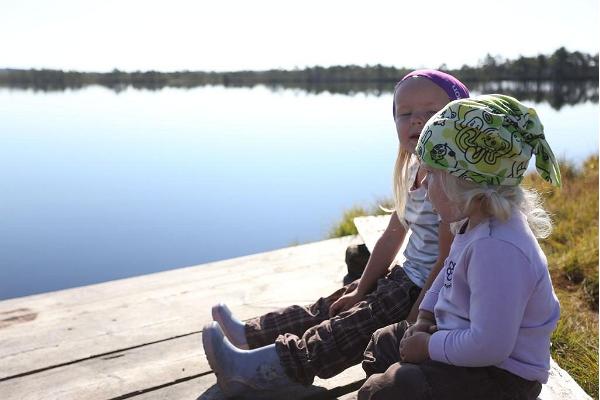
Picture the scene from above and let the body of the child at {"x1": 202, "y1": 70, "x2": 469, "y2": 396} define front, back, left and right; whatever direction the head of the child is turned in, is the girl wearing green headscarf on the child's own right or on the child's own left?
on the child's own left

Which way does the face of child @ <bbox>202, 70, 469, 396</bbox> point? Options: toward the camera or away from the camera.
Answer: toward the camera

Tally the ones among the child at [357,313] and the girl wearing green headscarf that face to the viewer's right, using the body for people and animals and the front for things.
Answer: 0

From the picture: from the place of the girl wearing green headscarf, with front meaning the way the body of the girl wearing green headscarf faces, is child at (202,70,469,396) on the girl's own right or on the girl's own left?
on the girl's own right

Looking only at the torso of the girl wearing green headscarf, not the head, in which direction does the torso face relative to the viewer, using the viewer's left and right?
facing to the left of the viewer

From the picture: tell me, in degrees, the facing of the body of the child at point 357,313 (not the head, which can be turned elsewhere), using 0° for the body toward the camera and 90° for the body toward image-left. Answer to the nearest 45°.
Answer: approximately 45°
